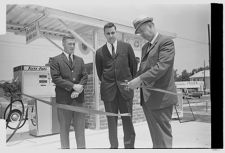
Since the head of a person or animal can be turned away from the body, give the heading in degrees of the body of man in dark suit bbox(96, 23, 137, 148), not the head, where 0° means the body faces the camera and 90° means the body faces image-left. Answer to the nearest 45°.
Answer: approximately 0°

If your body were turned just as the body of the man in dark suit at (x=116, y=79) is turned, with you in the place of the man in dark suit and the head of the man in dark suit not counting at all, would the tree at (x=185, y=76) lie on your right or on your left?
on your left

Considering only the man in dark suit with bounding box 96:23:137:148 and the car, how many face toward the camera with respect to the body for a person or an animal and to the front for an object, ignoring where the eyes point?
1

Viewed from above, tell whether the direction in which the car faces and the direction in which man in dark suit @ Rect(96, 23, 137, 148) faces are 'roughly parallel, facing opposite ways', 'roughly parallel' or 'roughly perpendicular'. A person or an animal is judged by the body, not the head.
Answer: roughly perpendicular
